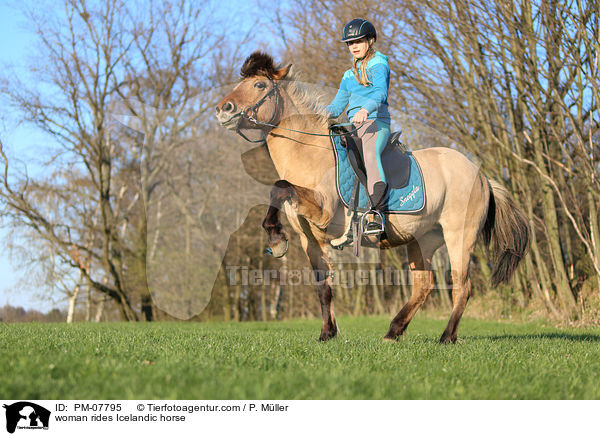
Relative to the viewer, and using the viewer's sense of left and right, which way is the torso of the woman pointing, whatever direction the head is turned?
facing the viewer and to the left of the viewer

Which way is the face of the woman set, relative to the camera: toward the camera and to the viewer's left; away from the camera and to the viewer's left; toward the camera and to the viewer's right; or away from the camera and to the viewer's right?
toward the camera and to the viewer's left

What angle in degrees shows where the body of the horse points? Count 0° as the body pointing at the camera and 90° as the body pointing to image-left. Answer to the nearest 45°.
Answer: approximately 90°
